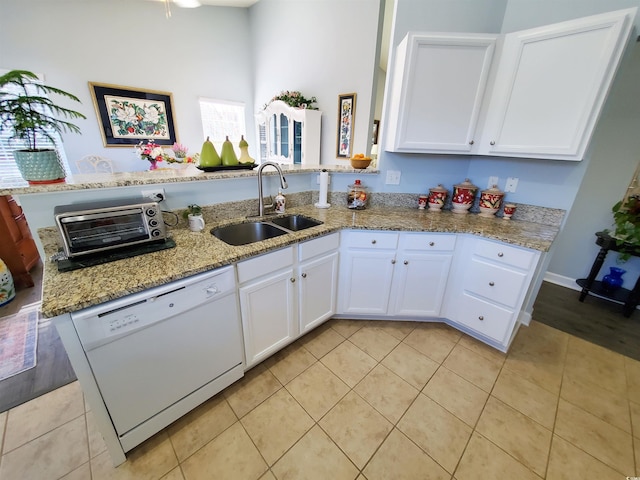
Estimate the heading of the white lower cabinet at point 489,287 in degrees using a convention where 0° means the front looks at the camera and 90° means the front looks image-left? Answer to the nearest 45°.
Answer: approximately 45°

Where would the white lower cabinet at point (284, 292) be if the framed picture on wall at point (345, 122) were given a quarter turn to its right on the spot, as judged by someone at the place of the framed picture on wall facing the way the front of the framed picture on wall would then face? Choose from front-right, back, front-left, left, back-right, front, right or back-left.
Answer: back-left

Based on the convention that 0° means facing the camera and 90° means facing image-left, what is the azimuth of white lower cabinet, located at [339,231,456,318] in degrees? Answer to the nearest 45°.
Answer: approximately 0°

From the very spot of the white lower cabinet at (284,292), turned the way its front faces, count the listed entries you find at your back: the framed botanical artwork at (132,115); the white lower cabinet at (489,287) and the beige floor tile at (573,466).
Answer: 1

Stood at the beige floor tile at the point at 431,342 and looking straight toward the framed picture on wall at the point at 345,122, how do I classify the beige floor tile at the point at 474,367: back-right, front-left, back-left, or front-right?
back-right

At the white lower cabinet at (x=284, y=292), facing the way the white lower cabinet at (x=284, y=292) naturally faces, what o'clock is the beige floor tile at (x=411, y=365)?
The beige floor tile is roughly at 11 o'clock from the white lower cabinet.

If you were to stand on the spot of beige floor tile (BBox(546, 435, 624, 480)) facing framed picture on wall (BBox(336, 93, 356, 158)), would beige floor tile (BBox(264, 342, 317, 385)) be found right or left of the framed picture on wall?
left

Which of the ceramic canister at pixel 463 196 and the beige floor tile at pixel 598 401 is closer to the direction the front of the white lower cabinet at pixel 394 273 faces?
the beige floor tile

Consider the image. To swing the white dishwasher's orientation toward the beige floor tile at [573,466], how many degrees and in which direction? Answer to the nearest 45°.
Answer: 0° — it already faces it
